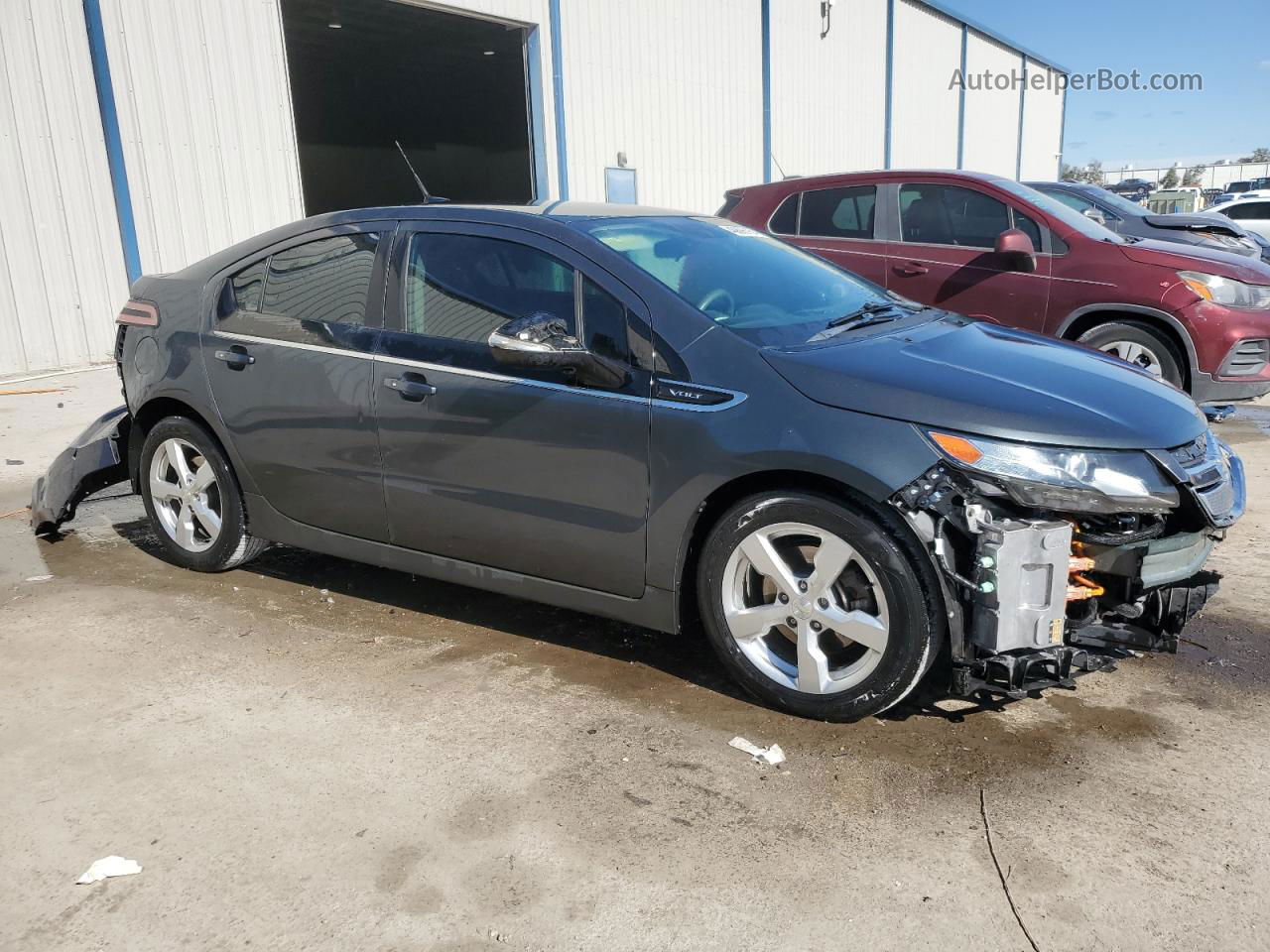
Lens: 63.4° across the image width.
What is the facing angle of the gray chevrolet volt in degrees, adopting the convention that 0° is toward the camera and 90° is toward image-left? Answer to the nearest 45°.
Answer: approximately 315°

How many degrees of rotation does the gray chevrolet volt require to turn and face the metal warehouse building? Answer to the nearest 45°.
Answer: approximately 135° to its left

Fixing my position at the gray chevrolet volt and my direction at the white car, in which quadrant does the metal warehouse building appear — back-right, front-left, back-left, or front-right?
front-left

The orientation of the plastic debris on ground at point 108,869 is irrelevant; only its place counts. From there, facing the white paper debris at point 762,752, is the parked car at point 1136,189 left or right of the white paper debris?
left

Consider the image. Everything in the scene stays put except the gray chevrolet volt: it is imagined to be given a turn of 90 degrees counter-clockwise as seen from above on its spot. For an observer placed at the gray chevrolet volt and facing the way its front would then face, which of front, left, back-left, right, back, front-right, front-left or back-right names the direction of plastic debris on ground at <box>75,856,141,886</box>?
back

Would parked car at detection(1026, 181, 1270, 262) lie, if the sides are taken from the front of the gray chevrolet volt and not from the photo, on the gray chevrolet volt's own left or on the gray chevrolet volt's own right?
on the gray chevrolet volt's own left

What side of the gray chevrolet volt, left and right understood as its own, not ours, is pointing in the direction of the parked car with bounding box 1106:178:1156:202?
left

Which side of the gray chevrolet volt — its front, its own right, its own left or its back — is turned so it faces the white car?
left

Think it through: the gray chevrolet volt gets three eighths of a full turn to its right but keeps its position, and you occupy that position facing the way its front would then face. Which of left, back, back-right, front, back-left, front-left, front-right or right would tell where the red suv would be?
back-right
